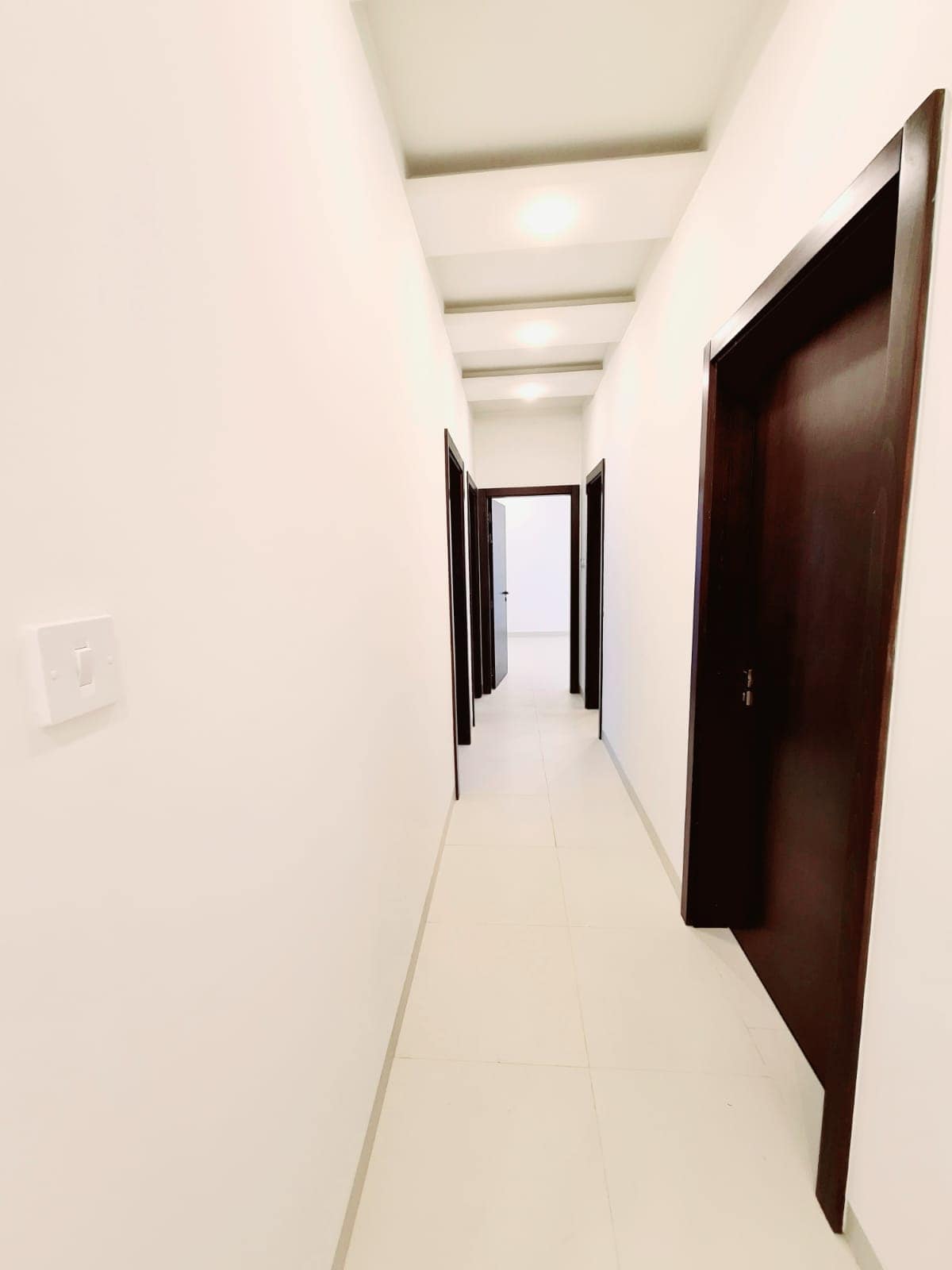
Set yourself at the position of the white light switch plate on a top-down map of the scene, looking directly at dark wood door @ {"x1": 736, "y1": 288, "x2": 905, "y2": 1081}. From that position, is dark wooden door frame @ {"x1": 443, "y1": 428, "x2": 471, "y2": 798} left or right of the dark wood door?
left

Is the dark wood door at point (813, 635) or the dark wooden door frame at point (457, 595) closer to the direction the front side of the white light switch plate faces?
the dark wood door

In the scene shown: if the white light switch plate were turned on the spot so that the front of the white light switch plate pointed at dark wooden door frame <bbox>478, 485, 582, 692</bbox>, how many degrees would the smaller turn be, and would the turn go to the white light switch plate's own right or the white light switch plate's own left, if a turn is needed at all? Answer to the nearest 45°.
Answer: approximately 90° to the white light switch plate's own left

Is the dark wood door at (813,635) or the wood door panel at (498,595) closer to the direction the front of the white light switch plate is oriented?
the dark wood door

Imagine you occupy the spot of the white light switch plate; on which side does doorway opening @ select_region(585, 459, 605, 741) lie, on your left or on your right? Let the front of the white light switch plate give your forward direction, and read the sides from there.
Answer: on your left

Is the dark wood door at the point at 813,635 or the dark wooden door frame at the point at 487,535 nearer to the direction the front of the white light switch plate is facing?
the dark wood door

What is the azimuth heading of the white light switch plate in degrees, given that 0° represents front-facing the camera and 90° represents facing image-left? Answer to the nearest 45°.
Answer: approximately 315°

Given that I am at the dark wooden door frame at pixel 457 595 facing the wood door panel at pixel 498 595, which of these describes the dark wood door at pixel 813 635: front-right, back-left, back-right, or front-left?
back-right

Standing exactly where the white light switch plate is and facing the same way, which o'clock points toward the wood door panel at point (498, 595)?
The wood door panel is roughly at 9 o'clock from the white light switch plate.

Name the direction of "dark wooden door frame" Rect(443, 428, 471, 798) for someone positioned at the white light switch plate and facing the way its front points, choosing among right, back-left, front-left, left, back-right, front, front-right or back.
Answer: left
